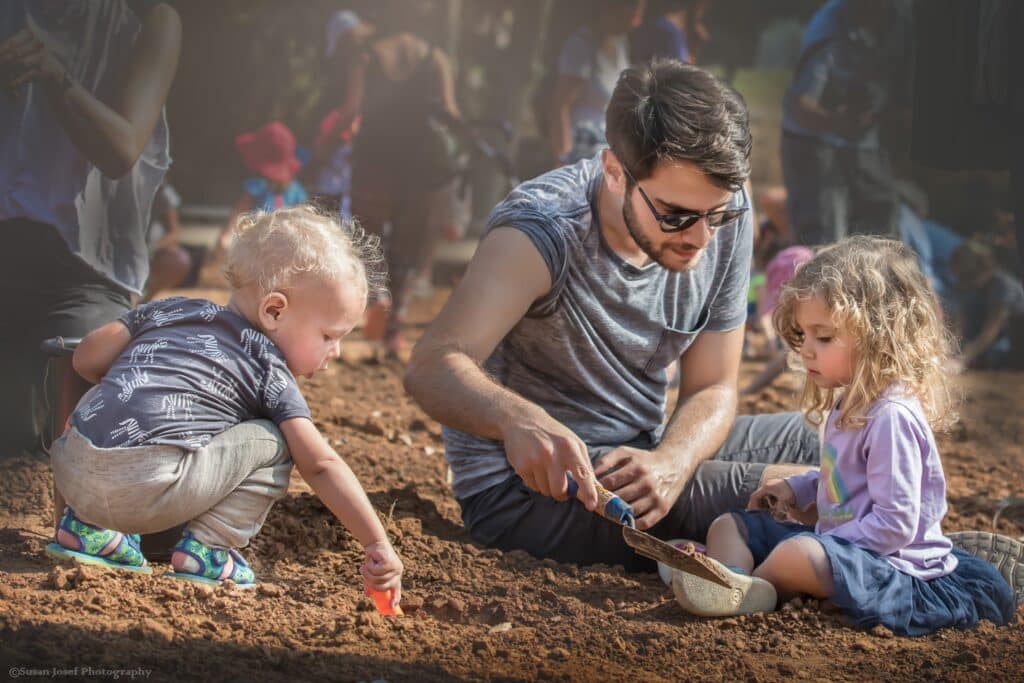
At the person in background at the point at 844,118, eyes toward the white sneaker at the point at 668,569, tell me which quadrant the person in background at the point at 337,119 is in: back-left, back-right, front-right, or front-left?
front-right

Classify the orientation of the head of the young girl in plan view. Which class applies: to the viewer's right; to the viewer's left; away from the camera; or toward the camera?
to the viewer's left

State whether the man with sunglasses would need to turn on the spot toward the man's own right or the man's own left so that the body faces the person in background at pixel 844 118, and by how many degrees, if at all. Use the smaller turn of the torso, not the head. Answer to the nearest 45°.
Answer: approximately 135° to the man's own left
